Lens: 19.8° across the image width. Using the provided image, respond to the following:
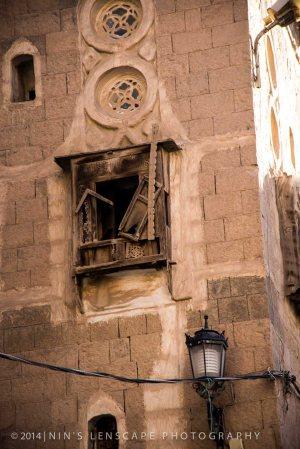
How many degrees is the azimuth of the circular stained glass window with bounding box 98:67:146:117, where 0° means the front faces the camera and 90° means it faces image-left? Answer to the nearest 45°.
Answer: approximately 0°
